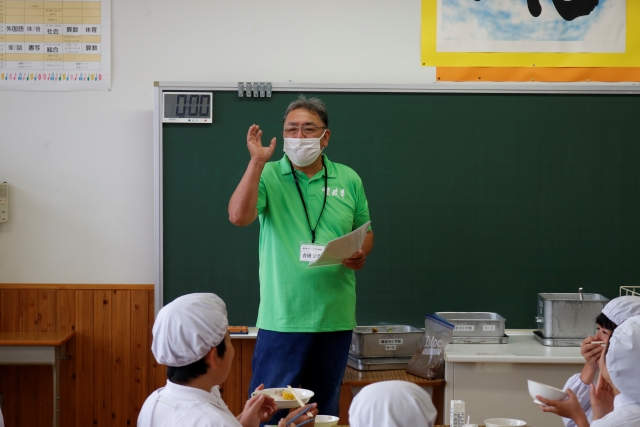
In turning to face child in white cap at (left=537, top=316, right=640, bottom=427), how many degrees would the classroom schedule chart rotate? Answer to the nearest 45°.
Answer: approximately 45° to its left

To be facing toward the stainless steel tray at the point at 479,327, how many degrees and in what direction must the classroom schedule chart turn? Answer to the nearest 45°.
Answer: approximately 45° to its left

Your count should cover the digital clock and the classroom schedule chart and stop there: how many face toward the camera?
2

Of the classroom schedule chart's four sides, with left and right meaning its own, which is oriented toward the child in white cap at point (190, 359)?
front

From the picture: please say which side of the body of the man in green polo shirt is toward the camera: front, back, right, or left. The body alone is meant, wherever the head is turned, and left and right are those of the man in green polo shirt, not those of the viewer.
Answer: front

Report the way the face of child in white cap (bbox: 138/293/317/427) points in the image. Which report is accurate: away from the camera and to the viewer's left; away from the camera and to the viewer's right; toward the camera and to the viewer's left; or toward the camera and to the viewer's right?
away from the camera and to the viewer's right

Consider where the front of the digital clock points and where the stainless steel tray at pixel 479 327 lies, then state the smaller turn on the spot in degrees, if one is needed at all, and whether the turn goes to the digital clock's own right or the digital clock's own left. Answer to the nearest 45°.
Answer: approximately 90° to the digital clock's own left

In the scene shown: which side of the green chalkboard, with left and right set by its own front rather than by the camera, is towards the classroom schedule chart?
right

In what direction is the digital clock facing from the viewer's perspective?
toward the camera

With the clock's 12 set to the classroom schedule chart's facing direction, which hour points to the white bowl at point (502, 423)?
The white bowl is roughly at 11 o'clock from the classroom schedule chart.
